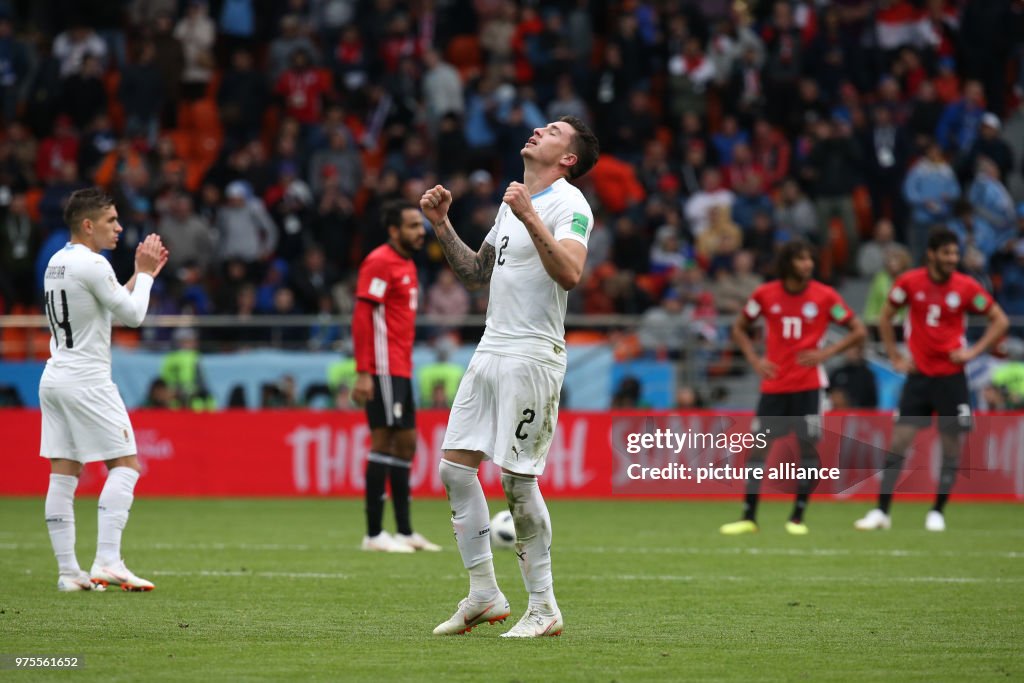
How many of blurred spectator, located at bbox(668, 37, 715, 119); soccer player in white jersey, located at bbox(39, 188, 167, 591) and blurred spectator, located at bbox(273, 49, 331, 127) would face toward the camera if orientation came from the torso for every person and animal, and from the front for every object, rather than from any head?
2

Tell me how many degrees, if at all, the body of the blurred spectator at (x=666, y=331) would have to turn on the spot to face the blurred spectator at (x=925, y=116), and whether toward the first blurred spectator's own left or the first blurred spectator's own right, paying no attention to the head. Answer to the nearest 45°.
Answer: approximately 135° to the first blurred spectator's own left

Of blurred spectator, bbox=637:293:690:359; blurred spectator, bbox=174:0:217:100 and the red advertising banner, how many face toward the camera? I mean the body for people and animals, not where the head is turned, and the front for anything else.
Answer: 3

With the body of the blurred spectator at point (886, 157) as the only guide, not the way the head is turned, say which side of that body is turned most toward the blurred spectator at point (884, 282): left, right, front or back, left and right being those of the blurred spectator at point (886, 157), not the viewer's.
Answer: front

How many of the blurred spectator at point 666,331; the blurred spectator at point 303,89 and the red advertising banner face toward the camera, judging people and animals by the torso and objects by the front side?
3

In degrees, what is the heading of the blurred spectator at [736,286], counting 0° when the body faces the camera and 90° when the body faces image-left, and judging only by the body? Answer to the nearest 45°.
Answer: approximately 0°

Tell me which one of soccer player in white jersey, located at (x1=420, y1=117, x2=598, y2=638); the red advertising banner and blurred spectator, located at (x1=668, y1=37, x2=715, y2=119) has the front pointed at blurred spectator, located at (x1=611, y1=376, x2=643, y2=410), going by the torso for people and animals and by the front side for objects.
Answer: blurred spectator, located at (x1=668, y1=37, x2=715, y2=119)

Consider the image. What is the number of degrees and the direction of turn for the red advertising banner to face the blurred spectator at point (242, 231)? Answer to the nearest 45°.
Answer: approximately 180°

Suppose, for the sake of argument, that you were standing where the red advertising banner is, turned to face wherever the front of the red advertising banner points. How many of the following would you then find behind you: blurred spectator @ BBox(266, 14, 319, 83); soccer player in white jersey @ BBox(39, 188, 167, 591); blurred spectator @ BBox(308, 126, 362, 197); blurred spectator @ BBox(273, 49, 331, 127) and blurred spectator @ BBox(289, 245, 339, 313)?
4

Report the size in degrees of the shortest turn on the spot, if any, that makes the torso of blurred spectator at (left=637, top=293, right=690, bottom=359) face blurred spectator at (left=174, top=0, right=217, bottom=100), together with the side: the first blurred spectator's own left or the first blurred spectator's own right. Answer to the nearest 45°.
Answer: approximately 135° to the first blurred spectator's own right

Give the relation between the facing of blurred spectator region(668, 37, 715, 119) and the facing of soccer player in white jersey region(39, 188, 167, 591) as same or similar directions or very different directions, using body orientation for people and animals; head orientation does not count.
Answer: very different directions
